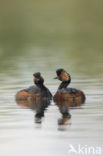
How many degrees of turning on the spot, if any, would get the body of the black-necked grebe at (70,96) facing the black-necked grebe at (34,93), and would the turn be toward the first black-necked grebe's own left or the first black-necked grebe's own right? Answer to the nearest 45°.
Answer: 0° — it already faces it

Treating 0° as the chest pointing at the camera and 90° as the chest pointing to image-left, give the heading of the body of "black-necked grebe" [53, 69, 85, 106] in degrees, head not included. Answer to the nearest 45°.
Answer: approximately 90°
